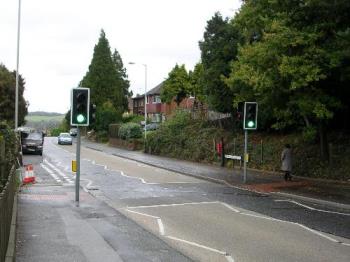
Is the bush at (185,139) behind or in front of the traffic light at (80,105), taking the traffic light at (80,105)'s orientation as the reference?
behind

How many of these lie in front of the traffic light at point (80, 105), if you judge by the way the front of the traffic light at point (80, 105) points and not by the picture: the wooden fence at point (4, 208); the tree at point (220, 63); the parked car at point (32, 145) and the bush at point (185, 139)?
1

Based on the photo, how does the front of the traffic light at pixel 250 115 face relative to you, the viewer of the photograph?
facing the viewer

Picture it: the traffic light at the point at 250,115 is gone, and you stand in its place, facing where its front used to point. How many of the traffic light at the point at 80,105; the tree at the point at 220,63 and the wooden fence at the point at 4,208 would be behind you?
1

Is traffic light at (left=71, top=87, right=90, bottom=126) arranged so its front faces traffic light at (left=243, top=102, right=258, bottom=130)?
no

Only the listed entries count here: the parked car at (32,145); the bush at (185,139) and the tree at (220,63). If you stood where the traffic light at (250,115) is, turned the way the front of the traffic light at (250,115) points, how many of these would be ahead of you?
0

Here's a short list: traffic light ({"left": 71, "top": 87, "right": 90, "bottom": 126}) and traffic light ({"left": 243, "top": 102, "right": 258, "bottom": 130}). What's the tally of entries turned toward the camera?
2

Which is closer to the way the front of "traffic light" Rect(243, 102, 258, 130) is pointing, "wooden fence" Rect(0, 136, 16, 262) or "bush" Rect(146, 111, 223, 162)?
the wooden fence

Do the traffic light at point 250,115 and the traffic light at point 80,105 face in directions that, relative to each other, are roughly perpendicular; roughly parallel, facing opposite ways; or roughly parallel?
roughly parallel

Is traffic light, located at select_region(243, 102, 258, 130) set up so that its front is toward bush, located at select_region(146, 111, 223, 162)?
no

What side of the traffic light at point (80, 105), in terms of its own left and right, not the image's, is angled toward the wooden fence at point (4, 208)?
front
